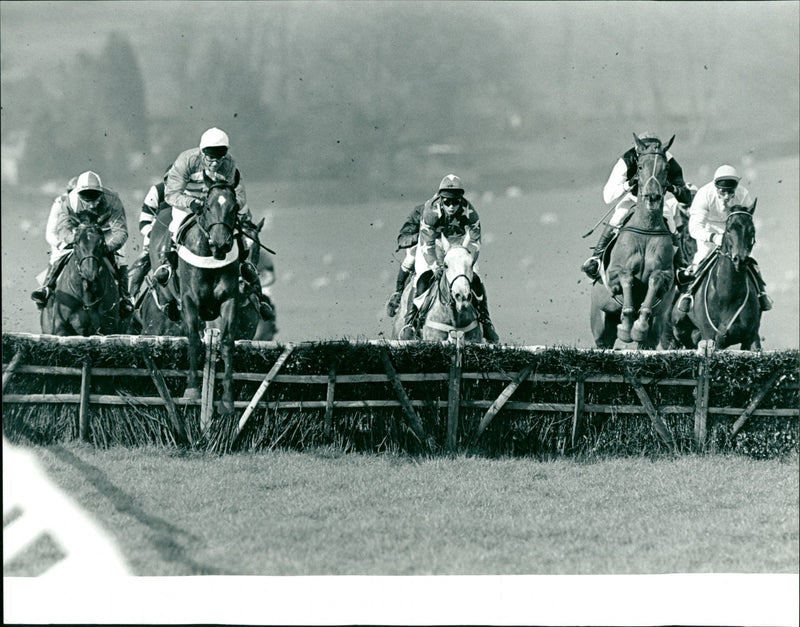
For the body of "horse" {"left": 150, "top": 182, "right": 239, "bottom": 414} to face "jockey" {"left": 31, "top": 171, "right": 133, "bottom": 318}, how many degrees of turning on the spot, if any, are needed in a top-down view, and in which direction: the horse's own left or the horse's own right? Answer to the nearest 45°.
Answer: approximately 135° to the horse's own right

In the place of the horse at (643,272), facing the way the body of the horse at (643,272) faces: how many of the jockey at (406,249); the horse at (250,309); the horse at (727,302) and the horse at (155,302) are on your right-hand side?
3

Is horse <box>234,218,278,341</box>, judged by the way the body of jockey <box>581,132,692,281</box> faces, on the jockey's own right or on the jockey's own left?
on the jockey's own right

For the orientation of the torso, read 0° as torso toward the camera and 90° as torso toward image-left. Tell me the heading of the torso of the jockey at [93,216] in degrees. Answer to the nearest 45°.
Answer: approximately 0°

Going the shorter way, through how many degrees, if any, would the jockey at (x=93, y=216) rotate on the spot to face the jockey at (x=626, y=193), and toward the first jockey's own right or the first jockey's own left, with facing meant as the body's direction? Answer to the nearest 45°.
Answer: approximately 90° to the first jockey's own left

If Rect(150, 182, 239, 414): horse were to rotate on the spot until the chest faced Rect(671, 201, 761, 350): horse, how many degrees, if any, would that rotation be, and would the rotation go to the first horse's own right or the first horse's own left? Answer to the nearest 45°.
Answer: approximately 90° to the first horse's own left

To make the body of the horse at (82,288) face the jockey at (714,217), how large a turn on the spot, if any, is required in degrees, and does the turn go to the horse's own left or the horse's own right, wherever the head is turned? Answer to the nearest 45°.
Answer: approximately 90° to the horse's own left

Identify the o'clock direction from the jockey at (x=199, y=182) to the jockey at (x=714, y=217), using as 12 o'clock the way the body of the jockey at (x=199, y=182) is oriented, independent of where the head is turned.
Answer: the jockey at (x=714, y=217) is roughly at 9 o'clock from the jockey at (x=199, y=182).

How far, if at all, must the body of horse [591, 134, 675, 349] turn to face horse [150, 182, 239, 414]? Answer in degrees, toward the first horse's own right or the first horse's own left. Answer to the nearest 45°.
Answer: approximately 45° to the first horse's own right

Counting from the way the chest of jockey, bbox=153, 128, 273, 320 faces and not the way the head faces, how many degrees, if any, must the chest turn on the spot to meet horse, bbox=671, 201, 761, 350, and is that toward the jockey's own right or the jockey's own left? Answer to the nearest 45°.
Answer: approximately 90° to the jockey's own left

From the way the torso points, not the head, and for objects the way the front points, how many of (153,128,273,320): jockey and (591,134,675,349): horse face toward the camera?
2

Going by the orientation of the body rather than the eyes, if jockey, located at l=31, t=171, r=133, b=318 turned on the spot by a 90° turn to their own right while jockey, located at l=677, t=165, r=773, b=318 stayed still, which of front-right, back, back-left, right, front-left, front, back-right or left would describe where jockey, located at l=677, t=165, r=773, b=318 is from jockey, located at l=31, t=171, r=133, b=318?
back

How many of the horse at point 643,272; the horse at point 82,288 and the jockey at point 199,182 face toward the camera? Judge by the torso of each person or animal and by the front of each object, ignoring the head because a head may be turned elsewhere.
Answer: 3

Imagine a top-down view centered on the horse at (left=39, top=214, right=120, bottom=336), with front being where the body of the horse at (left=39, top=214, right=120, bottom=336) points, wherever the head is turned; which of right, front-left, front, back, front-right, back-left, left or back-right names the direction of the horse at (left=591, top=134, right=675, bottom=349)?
left

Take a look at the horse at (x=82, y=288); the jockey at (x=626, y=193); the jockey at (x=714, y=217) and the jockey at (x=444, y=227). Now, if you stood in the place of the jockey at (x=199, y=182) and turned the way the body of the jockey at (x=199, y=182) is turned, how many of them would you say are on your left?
3

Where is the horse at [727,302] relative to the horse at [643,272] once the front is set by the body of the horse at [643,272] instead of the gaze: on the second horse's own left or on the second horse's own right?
on the second horse's own left
